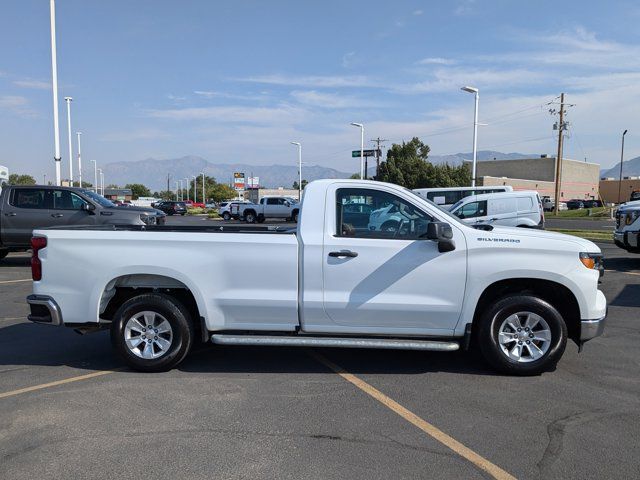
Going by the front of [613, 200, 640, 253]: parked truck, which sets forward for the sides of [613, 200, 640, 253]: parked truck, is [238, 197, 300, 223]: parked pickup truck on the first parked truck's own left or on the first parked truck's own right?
on the first parked truck's own right

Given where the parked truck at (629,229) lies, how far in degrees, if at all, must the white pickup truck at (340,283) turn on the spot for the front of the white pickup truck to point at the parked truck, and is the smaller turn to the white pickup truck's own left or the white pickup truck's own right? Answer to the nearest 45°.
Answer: approximately 45° to the white pickup truck's own left

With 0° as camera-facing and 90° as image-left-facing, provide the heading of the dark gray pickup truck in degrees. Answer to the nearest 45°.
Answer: approximately 270°

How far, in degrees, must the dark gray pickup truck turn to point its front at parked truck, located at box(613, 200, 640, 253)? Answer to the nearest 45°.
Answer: approximately 45° to its right

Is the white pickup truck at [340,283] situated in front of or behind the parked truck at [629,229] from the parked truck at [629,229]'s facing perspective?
in front

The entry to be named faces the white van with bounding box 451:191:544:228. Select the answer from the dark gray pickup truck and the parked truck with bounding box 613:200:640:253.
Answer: the dark gray pickup truck

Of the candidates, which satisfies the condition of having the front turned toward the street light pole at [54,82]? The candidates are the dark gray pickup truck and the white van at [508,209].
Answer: the white van

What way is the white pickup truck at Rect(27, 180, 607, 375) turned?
to the viewer's right

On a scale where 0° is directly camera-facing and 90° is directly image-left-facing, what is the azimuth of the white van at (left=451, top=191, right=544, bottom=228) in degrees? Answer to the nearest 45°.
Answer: approximately 90°

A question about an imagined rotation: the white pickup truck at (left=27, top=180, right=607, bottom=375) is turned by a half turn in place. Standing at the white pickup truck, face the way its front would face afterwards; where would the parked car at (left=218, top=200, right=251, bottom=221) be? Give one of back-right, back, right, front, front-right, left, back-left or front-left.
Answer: right

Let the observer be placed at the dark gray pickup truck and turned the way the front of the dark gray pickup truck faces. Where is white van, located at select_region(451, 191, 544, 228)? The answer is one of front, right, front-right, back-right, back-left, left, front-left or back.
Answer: front

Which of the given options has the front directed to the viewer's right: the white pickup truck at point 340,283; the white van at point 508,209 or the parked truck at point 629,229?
the white pickup truck
